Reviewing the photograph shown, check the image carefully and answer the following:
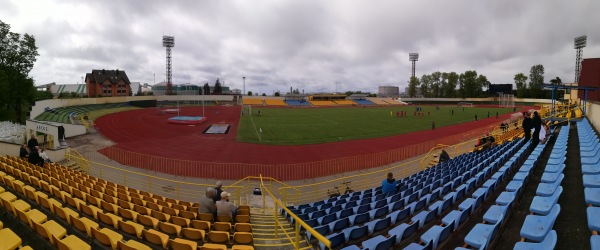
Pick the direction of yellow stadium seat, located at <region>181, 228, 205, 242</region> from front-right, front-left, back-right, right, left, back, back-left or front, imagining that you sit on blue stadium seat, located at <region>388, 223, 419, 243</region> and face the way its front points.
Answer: front-left

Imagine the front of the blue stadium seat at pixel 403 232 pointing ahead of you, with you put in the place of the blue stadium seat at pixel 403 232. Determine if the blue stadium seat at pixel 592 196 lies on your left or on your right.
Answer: on your right

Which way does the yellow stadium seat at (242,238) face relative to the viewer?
away from the camera

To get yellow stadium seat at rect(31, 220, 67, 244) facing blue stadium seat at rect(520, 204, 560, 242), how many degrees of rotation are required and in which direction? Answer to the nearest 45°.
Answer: approximately 90° to its right

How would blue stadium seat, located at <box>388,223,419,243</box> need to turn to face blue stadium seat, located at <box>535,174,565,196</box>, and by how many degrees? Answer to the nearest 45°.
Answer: approximately 90° to its right

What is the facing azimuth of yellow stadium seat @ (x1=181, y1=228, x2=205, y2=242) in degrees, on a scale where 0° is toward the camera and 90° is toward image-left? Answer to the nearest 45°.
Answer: approximately 225°

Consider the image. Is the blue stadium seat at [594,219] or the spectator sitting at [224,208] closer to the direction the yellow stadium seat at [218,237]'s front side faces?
the spectator sitting

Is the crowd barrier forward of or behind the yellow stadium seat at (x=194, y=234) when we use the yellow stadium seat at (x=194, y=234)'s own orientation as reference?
forward

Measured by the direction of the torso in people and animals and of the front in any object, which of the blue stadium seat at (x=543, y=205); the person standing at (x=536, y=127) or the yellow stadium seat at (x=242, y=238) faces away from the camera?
the yellow stadium seat

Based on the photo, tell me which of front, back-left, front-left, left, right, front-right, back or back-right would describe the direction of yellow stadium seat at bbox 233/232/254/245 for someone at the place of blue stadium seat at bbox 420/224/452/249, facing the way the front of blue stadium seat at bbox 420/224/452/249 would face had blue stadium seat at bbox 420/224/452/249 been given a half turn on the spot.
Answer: back-right

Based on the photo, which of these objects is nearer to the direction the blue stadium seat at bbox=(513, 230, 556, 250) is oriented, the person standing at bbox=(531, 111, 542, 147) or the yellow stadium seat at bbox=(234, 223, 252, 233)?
the yellow stadium seat
